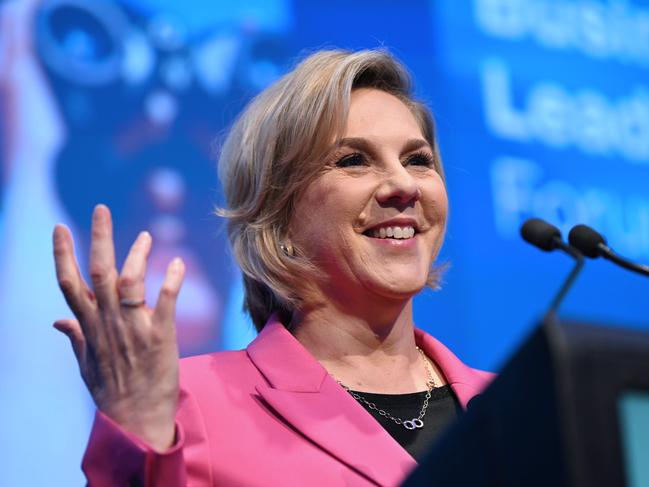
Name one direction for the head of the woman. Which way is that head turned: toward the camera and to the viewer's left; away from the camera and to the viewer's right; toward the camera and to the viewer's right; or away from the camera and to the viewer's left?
toward the camera and to the viewer's right

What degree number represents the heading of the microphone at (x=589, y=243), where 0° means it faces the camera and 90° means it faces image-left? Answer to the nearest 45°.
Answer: approximately 90°
